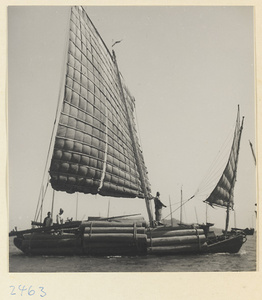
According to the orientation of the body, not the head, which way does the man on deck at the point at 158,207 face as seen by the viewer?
to the viewer's right

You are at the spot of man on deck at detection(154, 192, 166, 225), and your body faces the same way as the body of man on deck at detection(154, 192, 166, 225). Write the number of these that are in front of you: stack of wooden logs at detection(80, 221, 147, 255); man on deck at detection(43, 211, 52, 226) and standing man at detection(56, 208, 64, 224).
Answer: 0

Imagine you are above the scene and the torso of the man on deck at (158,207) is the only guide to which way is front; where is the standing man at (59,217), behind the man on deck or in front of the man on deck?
behind
